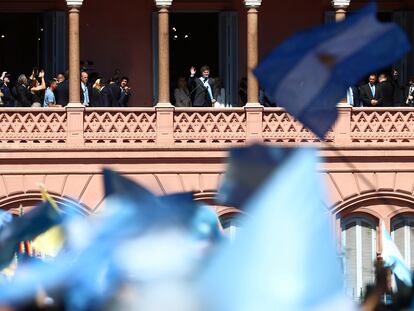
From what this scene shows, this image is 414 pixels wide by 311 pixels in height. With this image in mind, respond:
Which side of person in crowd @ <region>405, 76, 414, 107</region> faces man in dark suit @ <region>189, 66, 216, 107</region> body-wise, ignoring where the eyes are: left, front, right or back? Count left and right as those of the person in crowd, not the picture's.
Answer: right

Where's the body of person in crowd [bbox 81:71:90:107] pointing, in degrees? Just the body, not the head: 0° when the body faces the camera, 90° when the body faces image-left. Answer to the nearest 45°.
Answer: approximately 315°

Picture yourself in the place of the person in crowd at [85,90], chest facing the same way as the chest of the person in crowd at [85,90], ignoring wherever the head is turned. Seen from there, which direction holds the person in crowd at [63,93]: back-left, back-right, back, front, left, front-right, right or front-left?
back-right

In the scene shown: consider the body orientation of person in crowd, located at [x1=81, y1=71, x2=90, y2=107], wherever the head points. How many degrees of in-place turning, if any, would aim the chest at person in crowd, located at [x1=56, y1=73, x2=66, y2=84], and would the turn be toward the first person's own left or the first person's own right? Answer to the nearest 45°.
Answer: approximately 135° to the first person's own right

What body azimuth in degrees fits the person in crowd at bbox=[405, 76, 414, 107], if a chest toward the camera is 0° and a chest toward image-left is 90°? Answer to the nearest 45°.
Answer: approximately 0°

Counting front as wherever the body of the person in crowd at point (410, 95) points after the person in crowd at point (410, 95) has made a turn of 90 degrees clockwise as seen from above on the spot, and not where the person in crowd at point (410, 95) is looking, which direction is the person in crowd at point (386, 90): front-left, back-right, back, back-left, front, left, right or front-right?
front-left

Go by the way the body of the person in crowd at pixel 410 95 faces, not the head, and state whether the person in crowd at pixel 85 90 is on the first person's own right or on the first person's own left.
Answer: on the first person's own right

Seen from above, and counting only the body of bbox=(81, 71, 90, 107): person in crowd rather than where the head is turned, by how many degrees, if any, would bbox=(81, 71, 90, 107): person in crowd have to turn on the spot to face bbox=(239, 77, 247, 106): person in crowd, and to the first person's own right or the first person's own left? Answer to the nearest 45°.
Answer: approximately 45° to the first person's own left

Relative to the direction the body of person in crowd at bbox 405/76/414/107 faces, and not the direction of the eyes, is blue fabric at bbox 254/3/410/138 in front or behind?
in front

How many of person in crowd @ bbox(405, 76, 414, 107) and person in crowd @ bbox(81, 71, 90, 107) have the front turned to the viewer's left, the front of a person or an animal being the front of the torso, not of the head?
0

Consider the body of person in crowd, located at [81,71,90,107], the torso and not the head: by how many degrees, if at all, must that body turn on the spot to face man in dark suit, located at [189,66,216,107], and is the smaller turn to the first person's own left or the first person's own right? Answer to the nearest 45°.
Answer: approximately 45° to the first person's own left

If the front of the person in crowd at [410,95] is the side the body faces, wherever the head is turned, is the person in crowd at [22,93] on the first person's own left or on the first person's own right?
on the first person's own right

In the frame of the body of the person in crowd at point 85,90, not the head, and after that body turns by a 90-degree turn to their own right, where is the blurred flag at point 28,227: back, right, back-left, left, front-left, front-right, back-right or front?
front-left
